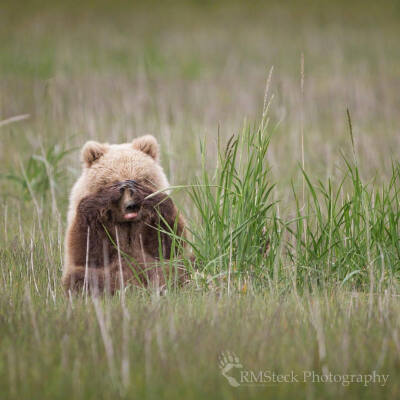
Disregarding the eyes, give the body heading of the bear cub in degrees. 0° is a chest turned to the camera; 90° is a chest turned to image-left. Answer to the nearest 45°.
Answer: approximately 0°
